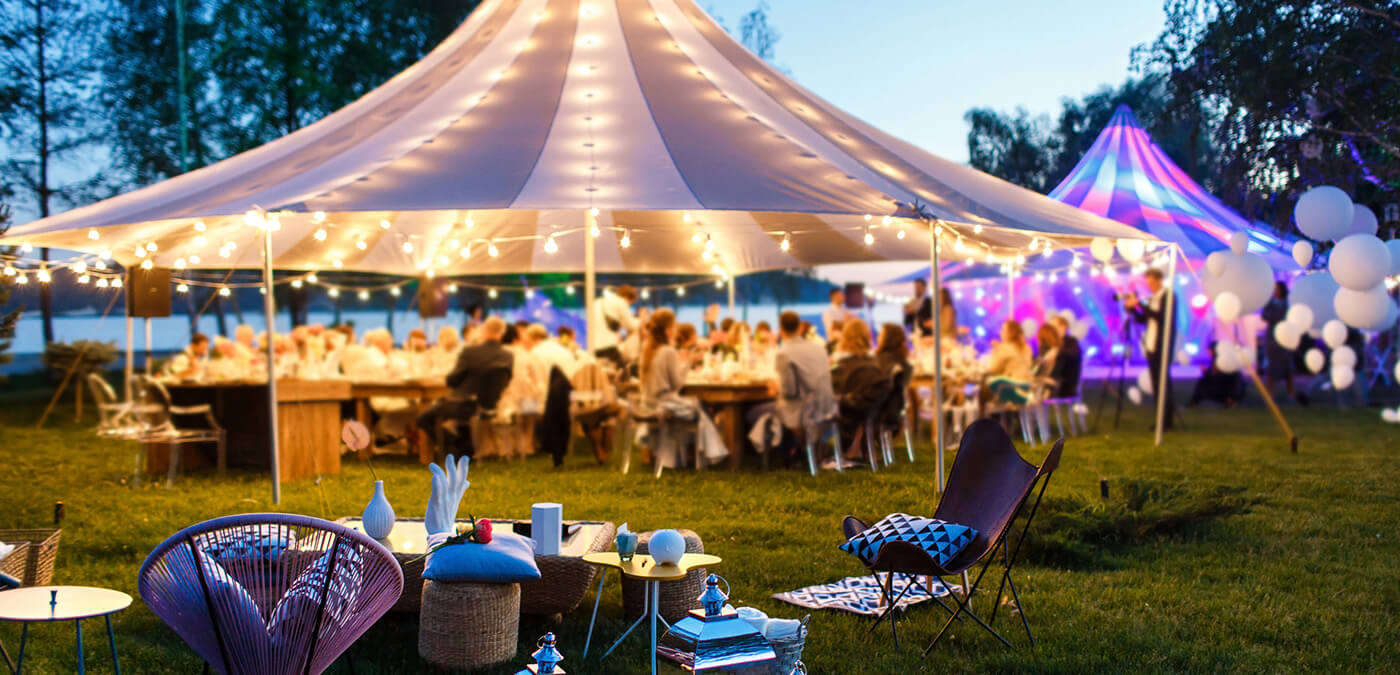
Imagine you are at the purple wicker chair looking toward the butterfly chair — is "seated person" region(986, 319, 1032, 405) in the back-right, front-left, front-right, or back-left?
front-left

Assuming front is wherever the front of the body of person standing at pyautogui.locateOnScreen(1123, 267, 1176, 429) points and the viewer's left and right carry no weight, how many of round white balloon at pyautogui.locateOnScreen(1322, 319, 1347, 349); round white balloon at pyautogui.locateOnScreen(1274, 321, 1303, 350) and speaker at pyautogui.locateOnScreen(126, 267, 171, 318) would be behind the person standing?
2

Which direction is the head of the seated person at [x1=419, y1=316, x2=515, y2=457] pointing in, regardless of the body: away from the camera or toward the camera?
away from the camera

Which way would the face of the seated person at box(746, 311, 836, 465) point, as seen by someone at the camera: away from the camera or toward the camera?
away from the camera

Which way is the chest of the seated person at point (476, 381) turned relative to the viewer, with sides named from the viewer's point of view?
facing away from the viewer and to the left of the viewer

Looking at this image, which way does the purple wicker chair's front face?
away from the camera

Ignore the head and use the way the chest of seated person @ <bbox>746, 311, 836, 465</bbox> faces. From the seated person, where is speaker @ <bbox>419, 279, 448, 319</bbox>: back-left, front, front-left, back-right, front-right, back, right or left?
front

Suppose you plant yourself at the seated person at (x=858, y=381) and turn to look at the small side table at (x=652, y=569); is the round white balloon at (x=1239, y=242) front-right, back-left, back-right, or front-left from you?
back-left

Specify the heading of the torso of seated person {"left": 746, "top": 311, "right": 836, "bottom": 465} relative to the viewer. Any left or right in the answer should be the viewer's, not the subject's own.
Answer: facing away from the viewer and to the left of the viewer

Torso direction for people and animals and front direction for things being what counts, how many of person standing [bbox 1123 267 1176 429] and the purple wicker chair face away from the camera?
1

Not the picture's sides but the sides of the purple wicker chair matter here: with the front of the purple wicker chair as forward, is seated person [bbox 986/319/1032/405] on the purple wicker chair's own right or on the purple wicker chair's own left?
on the purple wicker chair's own right

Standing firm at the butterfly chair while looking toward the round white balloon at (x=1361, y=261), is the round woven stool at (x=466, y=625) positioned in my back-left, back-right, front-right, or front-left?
back-left

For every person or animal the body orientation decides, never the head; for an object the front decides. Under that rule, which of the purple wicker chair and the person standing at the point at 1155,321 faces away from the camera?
the purple wicker chair

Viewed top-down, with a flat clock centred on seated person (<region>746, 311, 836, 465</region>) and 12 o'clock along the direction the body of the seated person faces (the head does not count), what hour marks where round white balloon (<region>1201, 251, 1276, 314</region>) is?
The round white balloon is roughly at 4 o'clock from the seated person.

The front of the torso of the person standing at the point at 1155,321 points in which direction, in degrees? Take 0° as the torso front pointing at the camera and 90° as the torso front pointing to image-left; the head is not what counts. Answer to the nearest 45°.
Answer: approximately 90°
